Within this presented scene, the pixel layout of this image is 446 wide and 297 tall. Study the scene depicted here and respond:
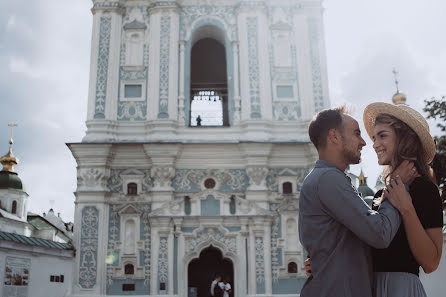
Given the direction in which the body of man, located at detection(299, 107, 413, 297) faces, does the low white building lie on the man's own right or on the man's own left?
on the man's own left

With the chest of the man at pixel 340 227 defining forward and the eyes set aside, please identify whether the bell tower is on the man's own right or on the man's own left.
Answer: on the man's own left

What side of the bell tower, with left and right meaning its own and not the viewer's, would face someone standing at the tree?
left

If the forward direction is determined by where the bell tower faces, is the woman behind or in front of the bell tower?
in front

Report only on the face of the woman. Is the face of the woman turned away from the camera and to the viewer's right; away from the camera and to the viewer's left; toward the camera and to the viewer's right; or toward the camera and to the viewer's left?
toward the camera and to the viewer's left

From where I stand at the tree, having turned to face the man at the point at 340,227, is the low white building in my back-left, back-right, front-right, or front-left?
front-right

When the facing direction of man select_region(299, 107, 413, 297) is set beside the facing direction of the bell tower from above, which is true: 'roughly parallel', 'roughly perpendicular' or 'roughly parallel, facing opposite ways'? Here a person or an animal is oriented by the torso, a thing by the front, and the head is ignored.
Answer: roughly perpendicular

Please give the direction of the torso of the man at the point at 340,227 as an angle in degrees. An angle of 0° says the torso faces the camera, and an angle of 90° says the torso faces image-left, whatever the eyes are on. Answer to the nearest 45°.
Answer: approximately 270°

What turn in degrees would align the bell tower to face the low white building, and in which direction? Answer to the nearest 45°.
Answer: approximately 90° to its right

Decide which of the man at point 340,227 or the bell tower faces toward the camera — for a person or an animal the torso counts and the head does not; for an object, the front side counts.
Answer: the bell tower

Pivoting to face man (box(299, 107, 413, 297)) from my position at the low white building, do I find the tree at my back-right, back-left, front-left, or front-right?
front-left

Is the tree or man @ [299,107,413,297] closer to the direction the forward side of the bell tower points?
the man

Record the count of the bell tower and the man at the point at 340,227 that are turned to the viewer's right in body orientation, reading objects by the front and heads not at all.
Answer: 1
